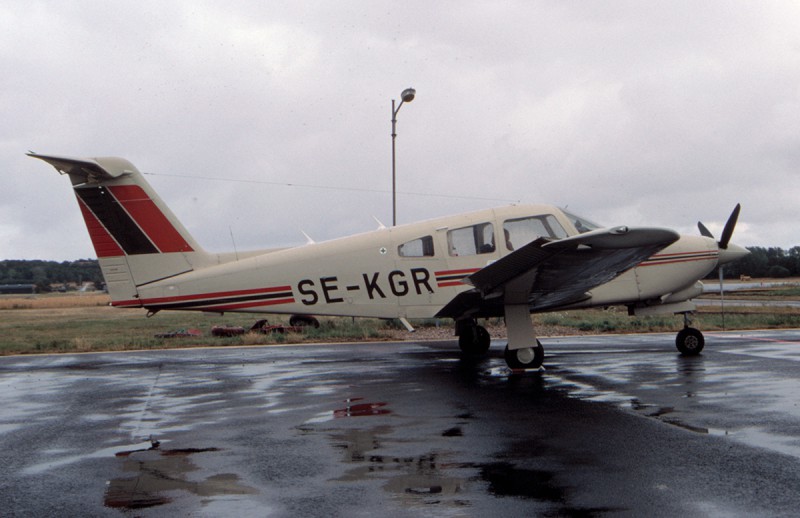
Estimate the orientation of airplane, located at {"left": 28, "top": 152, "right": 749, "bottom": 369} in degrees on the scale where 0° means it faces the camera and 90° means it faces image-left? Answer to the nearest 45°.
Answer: approximately 270°
